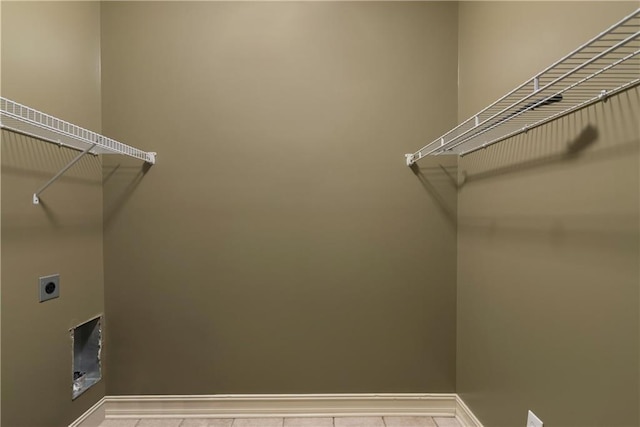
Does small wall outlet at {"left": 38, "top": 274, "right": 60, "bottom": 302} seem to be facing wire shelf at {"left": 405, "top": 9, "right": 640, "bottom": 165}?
yes

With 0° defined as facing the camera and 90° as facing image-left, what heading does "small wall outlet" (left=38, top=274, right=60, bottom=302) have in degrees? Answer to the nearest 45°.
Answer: approximately 315°
